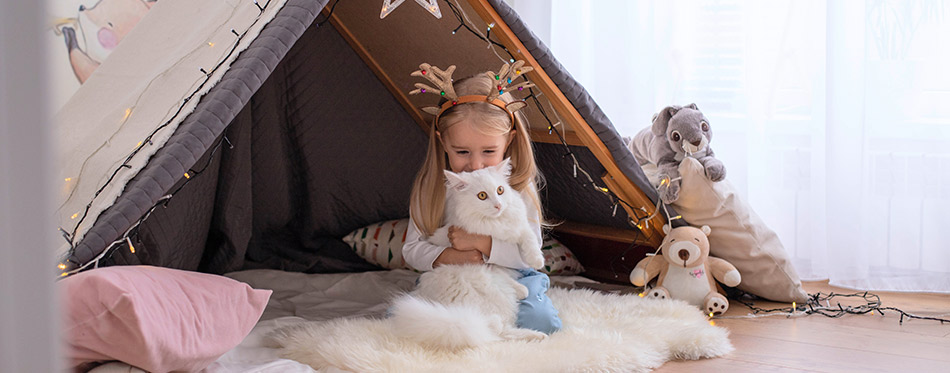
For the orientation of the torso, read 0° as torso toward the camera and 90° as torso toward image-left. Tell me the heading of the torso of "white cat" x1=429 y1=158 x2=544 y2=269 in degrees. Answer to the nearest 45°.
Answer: approximately 315°

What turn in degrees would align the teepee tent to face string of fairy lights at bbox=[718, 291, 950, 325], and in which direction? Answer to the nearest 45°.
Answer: approximately 45° to its left

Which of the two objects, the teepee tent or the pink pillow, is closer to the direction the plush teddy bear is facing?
the pink pillow

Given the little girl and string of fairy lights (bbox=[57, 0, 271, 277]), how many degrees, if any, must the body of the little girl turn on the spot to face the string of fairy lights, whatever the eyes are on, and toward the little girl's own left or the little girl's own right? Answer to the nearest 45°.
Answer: approximately 45° to the little girl's own right

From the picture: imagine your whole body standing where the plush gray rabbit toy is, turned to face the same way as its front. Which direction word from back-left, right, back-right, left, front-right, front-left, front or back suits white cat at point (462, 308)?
right

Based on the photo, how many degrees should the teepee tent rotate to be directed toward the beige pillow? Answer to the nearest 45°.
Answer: approximately 45° to its left

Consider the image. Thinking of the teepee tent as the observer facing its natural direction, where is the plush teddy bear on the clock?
The plush teddy bear is roughly at 11 o'clock from the teepee tent.

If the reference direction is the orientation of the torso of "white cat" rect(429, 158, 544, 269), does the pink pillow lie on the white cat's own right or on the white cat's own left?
on the white cat's own right

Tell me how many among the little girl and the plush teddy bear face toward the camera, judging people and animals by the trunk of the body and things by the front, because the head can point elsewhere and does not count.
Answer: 2

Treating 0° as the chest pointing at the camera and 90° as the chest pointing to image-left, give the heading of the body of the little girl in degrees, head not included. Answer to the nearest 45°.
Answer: approximately 0°

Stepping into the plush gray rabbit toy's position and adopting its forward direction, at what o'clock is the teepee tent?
The teepee tent is roughly at 4 o'clock from the plush gray rabbit toy.

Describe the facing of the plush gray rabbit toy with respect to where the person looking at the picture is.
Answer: facing the viewer and to the right of the viewer

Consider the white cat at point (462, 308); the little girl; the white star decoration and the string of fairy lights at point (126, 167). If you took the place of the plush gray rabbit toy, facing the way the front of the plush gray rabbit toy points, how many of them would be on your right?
4
